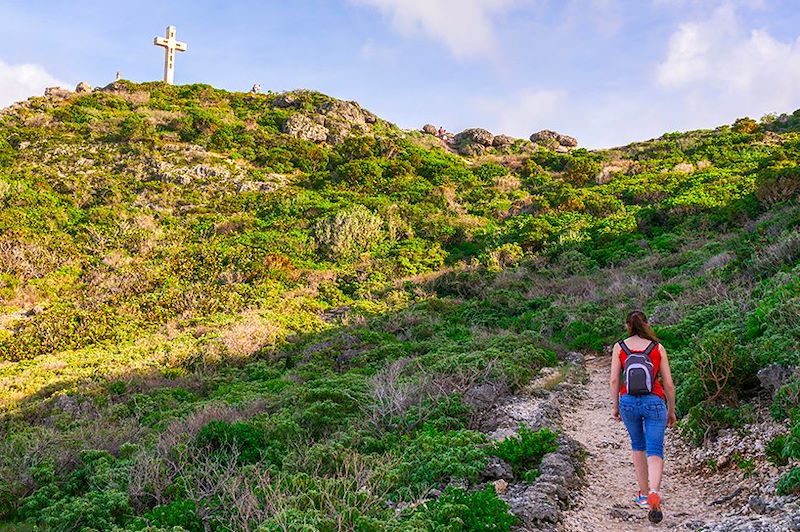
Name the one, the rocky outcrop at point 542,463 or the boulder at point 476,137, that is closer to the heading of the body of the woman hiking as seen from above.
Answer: the boulder

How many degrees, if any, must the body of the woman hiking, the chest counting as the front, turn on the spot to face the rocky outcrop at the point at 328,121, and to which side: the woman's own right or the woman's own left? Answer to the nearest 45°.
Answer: approximately 45° to the woman's own left

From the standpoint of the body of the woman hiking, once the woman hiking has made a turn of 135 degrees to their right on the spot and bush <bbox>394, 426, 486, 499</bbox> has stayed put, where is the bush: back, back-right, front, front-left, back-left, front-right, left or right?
back-right

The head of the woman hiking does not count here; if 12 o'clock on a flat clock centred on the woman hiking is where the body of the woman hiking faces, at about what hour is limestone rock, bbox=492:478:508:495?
The limestone rock is roughly at 9 o'clock from the woman hiking.

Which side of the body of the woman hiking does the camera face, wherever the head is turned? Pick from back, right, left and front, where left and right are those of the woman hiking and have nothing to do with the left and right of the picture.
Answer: back

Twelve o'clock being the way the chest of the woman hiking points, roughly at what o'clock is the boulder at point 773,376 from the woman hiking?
The boulder is roughly at 1 o'clock from the woman hiking.

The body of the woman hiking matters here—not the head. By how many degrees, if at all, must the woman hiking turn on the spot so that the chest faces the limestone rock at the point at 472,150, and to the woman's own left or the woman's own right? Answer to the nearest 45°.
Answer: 0° — they already face it

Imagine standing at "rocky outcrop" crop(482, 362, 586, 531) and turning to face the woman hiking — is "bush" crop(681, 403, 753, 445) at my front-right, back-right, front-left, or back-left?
front-left

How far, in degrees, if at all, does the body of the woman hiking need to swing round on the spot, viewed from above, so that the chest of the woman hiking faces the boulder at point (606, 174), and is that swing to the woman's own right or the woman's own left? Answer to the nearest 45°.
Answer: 0° — they already face it

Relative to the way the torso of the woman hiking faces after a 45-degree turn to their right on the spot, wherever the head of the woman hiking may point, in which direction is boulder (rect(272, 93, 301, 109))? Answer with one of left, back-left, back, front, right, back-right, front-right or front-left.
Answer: left

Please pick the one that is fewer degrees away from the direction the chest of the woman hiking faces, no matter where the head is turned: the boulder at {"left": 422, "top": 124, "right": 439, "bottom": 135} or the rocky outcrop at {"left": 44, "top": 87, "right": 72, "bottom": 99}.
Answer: the boulder

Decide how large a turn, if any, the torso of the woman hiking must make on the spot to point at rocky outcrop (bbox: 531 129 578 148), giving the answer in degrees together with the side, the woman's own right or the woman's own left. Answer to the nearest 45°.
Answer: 0° — they already face it

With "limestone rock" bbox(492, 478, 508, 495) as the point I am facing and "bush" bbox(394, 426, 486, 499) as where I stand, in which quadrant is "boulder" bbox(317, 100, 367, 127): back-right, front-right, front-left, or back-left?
back-left

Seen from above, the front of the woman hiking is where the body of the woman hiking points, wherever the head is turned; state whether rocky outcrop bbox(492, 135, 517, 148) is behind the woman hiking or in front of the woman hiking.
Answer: in front

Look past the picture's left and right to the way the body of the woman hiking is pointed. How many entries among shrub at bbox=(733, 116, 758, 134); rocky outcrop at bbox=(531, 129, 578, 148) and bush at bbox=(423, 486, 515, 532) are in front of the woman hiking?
2
